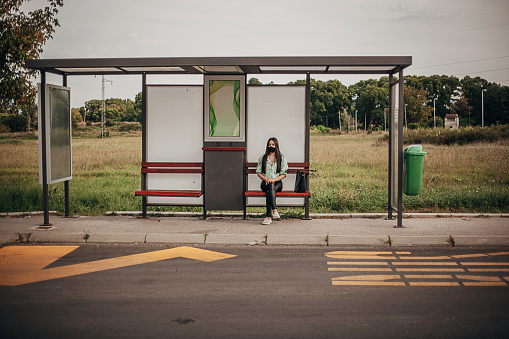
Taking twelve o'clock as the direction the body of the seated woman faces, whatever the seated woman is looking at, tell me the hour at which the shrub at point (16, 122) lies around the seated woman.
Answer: The shrub is roughly at 5 o'clock from the seated woman.

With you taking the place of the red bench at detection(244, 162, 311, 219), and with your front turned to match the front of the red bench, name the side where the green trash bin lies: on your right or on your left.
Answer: on your left

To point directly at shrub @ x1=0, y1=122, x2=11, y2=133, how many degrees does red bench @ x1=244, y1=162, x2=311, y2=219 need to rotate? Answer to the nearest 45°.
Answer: approximately 135° to its right

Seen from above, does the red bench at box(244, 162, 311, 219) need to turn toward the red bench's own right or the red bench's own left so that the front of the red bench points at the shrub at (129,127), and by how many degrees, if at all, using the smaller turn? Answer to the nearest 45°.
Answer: approximately 180°

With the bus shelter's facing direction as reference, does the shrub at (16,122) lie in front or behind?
behind

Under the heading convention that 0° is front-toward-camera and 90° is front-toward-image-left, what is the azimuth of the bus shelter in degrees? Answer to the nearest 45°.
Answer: approximately 0°

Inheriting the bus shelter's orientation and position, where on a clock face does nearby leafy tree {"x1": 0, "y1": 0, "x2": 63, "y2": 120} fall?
The nearby leafy tree is roughly at 4 o'clock from the bus shelter.

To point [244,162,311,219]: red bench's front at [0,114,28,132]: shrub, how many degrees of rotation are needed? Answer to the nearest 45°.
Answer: approximately 135° to its right
